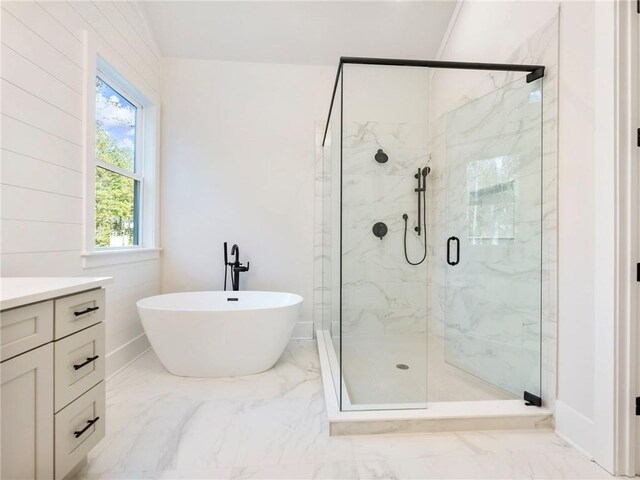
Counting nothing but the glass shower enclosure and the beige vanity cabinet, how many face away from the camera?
0

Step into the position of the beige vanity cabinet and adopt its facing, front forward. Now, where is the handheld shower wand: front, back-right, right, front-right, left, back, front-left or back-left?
front-left

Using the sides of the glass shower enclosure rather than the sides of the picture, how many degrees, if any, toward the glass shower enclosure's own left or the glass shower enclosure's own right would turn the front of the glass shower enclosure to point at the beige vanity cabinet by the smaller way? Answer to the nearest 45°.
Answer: approximately 45° to the glass shower enclosure's own right

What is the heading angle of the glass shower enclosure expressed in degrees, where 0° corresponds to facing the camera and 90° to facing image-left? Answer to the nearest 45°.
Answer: approximately 0°

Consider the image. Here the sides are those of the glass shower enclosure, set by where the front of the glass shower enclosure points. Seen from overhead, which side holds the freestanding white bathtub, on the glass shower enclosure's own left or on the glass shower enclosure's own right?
on the glass shower enclosure's own right

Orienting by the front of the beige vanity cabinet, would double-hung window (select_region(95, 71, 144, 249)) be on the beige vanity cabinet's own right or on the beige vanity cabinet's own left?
on the beige vanity cabinet's own left

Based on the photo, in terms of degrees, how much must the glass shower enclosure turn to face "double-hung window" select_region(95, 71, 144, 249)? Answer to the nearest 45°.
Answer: approximately 90° to its right

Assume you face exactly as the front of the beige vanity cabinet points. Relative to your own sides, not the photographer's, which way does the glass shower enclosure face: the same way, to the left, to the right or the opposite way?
to the right

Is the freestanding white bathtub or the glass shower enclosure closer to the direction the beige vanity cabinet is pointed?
the glass shower enclosure

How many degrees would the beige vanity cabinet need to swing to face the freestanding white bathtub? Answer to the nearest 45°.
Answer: approximately 90° to its left

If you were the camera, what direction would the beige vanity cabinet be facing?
facing the viewer and to the right of the viewer
